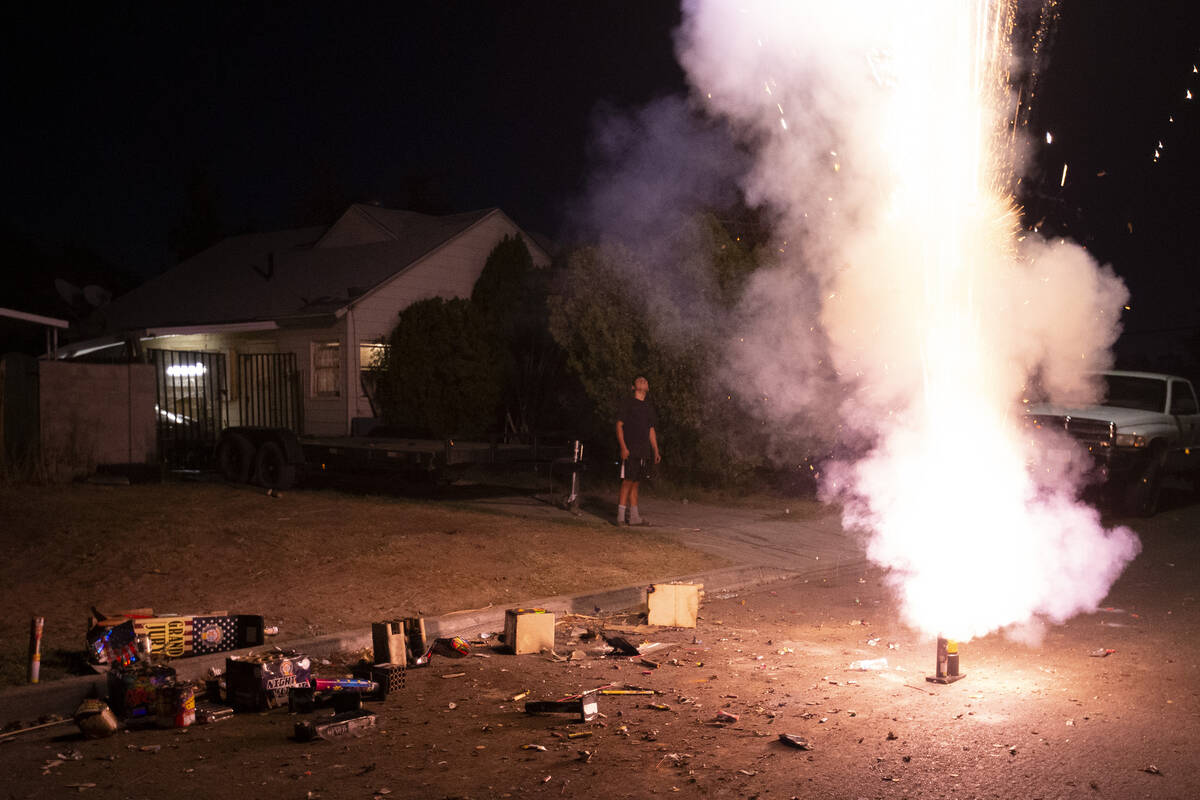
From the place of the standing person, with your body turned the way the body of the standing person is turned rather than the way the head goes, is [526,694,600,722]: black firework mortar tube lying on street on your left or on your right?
on your right

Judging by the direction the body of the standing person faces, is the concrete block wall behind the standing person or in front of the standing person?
behind

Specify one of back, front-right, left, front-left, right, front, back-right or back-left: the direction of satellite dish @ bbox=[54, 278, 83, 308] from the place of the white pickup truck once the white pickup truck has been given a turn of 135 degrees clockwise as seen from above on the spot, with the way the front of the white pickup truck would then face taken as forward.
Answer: left

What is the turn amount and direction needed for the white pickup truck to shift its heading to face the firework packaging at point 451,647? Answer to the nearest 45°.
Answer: approximately 45° to its left

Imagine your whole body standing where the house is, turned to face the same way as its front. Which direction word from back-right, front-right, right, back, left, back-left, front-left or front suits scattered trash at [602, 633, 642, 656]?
front-left

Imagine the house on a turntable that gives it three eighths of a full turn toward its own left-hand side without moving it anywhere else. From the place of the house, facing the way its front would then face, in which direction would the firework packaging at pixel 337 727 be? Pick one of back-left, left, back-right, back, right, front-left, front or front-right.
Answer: right

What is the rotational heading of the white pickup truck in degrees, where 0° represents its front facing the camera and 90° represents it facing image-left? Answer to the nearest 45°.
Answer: approximately 45°

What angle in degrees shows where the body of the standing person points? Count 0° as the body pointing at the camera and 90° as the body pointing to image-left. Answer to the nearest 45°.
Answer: approximately 315°

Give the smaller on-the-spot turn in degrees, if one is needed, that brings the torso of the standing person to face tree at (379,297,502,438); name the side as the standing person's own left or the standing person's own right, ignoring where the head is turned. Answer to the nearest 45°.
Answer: approximately 180°

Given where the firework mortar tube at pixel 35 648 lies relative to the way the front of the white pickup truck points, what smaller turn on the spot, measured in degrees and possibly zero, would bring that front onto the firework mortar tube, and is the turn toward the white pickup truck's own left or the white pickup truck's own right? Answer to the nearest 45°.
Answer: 0° — it already faces it

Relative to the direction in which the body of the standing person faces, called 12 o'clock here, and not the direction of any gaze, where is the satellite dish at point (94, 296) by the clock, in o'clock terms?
The satellite dish is roughly at 6 o'clock from the standing person.

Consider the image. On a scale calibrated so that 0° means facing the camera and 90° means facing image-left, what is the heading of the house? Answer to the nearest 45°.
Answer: approximately 45°

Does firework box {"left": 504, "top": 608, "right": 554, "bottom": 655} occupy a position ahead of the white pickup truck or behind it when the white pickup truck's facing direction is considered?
ahead
